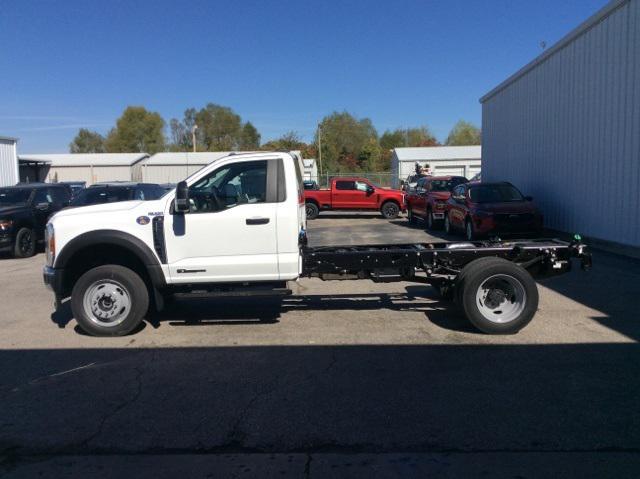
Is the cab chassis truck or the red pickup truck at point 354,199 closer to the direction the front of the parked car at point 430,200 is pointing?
the cab chassis truck

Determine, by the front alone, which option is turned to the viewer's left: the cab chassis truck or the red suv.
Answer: the cab chassis truck

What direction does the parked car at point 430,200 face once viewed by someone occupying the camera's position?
facing the viewer and to the right of the viewer

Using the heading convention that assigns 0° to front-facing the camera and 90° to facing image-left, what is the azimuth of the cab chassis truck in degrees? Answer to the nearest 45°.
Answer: approximately 90°

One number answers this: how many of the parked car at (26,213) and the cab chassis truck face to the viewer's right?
0

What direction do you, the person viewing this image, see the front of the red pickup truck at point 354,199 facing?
facing to the right of the viewer

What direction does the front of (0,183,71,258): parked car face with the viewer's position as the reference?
facing the viewer and to the left of the viewer

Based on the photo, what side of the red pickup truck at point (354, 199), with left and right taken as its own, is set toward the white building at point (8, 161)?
back

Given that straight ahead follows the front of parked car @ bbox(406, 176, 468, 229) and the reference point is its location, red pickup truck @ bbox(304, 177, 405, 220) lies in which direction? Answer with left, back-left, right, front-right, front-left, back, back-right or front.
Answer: back

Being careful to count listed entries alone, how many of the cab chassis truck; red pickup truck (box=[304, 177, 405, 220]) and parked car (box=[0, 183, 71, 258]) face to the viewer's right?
1

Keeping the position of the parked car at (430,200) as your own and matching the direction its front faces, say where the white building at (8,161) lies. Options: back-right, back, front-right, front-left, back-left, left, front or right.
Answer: back-right
